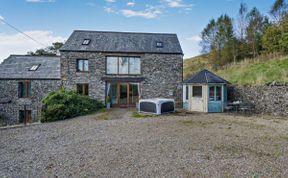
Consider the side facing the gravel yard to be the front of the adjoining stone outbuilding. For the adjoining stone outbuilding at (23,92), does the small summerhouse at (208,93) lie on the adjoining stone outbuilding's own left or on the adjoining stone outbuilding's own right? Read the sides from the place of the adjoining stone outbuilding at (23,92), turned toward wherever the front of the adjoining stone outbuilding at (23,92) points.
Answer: on the adjoining stone outbuilding's own left

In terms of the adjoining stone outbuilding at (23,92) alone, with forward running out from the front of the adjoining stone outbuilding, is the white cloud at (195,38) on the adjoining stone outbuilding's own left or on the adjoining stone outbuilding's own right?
on the adjoining stone outbuilding's own left

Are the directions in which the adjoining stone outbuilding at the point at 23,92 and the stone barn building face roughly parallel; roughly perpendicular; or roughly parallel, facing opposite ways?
roughly parallel

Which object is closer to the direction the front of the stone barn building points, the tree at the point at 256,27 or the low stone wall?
the low stone wall

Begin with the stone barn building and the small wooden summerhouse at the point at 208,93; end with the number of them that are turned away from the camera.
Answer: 0

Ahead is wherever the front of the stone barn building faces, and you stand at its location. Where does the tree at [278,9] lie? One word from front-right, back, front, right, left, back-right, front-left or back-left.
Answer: left

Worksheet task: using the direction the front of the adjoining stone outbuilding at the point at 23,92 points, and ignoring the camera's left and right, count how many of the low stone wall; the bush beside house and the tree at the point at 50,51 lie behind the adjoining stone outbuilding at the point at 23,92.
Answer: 1

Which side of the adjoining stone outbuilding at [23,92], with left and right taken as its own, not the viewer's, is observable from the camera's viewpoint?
front

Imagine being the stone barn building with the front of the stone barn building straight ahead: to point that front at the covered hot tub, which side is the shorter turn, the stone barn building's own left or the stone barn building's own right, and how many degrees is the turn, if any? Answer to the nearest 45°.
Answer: approximately 45° to the stone barn building's own left

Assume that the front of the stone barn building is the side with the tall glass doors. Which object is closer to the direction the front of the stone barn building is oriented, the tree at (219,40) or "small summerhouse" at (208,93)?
the small summerhouse

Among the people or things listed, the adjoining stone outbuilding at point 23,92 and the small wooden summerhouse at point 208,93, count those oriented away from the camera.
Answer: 0

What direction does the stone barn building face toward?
toward the camera

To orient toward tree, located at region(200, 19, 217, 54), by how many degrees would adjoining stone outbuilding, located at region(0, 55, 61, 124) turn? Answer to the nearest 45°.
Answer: approximately 90° to its left

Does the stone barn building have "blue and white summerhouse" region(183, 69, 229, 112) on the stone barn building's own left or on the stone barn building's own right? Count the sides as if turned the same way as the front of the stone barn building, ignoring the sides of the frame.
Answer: on the stone barn building's own left

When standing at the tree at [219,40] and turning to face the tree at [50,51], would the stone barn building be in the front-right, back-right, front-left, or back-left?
front-left
